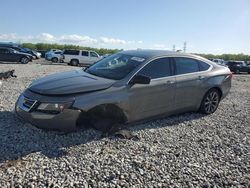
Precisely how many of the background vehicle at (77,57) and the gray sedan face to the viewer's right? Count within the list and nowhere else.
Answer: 1

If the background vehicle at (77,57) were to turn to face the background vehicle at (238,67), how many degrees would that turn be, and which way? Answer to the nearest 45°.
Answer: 0° — it already faces it

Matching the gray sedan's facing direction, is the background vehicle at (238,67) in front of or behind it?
behind

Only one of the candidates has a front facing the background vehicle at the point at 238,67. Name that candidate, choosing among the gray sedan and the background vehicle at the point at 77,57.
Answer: the background vehicle at the point at 77,57

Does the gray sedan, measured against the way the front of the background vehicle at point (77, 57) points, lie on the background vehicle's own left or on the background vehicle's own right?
on the background vehicle's own right

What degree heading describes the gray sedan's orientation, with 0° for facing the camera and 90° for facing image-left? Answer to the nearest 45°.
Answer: approximately 45°
